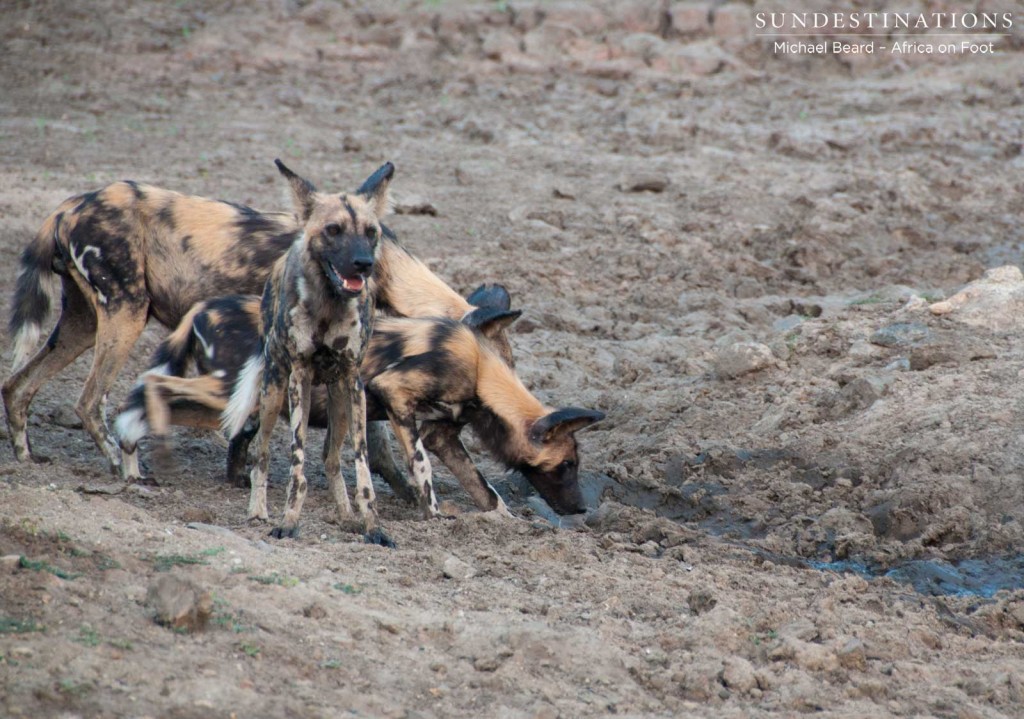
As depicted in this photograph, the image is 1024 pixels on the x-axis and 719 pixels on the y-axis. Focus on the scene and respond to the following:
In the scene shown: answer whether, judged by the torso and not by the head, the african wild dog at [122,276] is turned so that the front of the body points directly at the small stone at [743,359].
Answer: yes

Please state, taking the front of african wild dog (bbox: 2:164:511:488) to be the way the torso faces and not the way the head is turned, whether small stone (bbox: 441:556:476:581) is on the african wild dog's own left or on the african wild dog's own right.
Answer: on the african wild dog's own right

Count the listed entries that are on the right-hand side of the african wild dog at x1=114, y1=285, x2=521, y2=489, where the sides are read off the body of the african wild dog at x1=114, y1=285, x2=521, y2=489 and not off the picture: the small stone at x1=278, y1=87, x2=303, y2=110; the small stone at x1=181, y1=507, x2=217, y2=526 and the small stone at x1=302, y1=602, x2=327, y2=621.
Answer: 2

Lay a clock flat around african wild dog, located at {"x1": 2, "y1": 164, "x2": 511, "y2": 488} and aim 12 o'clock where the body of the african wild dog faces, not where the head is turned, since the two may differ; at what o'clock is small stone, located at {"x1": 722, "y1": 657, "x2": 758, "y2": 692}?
The small stone is roughly at 2 o'clock from the african wild dog.

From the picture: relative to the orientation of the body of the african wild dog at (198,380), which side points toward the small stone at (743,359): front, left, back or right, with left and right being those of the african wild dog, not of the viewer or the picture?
front

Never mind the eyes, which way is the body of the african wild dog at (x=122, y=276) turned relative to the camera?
to the viewer's right

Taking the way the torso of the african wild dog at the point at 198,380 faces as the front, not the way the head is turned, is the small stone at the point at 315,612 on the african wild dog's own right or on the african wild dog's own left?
on the african wild dog's own right

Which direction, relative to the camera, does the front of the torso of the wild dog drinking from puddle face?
to the viewer's right

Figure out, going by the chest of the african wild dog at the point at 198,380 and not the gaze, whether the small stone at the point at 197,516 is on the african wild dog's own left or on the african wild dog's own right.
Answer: on the african wild dog's own right

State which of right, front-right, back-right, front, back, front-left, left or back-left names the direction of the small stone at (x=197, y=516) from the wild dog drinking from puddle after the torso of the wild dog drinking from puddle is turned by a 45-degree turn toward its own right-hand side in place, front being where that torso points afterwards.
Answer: right

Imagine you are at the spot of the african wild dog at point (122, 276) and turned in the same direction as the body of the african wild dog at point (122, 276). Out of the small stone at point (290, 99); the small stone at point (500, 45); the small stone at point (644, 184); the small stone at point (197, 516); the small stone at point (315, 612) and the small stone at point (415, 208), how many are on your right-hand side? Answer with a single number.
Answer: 2

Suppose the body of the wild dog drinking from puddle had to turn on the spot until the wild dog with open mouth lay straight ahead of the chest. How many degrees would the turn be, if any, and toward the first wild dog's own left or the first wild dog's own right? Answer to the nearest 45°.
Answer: approximately 135° to the first wild dog's own right
